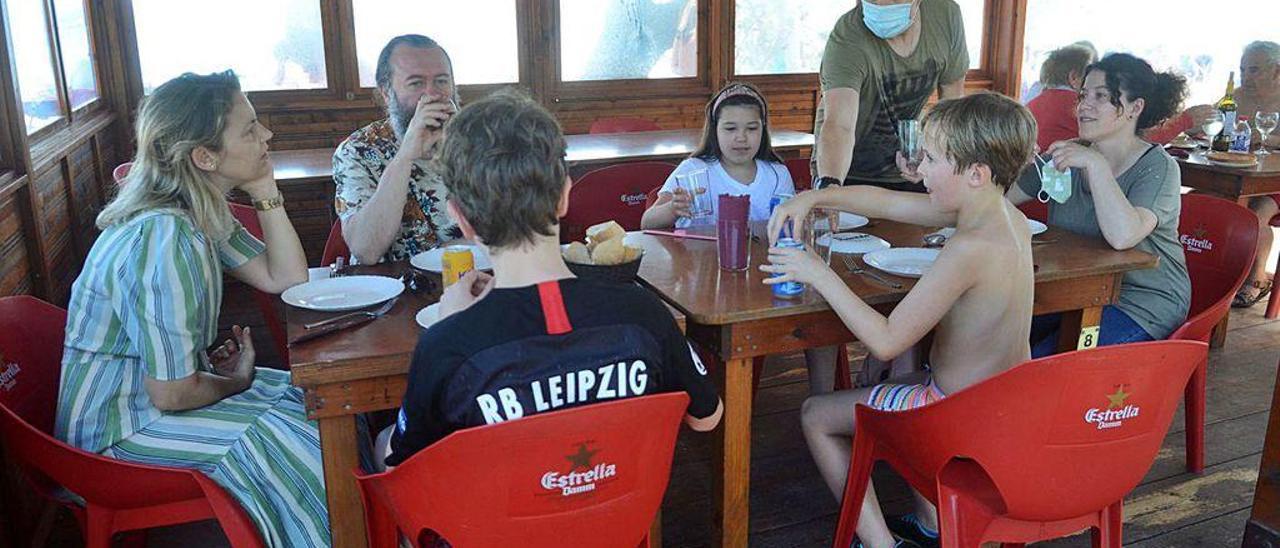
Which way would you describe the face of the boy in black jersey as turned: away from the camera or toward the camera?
away from the camera

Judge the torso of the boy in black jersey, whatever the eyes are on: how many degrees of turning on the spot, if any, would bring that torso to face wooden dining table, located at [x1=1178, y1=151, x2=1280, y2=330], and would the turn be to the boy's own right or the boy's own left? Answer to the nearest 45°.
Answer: approximately 45° to the boy's own right

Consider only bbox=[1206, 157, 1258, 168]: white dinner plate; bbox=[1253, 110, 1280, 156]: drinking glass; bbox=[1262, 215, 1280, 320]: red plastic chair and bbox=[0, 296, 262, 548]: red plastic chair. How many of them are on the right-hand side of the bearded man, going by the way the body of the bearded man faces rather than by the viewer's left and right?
1

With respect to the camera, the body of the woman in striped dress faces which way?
to the viewer's right

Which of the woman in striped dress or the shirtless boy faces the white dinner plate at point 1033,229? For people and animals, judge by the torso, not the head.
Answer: the woman in striped dress

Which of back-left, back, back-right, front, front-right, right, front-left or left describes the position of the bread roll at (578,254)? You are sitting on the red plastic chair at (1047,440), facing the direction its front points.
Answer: front-left

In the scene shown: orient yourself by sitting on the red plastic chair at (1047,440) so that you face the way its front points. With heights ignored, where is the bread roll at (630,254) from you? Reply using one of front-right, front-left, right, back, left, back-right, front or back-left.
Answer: front-left

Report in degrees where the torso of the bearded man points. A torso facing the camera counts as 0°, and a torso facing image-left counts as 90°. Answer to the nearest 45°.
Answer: approximately 315°

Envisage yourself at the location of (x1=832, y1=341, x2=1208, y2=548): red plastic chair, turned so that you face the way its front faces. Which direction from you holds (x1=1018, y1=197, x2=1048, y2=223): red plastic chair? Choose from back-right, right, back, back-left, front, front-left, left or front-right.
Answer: front-right

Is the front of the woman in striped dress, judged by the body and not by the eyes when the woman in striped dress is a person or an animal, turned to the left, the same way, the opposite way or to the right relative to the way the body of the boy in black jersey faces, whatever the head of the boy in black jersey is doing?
to the right

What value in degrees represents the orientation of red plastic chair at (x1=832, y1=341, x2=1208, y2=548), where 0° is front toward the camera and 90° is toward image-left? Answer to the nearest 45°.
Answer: approximately 135°

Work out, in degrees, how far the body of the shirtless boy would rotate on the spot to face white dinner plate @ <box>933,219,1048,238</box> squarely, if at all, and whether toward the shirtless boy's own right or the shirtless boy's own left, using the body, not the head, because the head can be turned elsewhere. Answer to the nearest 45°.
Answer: approximately 90° to the shirtless boy's own right

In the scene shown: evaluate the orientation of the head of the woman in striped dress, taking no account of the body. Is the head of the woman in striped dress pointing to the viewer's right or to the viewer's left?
to the viewer's right

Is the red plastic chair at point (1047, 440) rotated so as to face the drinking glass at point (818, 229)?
yes

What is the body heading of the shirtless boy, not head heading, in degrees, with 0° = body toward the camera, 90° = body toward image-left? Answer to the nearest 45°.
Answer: approximately 90°

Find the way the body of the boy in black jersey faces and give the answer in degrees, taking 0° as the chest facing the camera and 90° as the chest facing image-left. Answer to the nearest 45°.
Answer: approximately 180°
